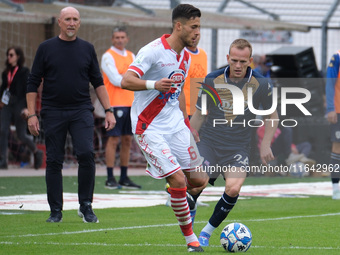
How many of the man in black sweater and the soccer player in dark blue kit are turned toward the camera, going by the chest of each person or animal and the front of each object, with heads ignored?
2

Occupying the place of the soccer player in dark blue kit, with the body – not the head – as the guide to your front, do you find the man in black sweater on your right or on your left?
on your right

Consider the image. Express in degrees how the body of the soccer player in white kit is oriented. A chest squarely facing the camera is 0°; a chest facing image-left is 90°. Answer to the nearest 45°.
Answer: approximately 315°

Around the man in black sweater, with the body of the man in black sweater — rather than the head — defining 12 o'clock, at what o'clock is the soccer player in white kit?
The soccer player in white kit is roughly at 11 o'clock from the man in black sweater.

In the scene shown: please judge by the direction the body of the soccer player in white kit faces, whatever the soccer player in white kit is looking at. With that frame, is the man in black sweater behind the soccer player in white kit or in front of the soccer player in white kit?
behind
